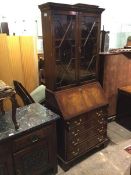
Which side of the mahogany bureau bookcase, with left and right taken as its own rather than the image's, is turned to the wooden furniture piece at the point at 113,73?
left

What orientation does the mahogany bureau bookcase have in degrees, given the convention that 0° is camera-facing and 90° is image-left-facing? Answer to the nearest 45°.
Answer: approximately 315°

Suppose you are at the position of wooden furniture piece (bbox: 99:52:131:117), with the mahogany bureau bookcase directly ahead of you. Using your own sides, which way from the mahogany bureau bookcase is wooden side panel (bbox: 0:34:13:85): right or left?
right

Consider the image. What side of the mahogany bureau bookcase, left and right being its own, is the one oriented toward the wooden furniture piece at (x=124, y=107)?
left

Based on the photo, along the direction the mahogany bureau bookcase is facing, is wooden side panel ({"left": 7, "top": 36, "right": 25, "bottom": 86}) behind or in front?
behind

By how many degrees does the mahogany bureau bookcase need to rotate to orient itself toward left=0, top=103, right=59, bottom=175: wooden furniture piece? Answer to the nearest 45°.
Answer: approximately 90° to its right
